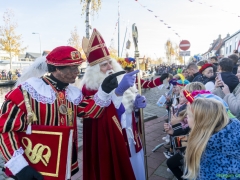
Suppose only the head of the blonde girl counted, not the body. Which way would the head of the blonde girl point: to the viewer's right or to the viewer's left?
to the viewer's left

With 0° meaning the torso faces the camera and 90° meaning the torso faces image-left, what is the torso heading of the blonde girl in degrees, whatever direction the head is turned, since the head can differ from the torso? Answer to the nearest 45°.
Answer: approximately 90°
